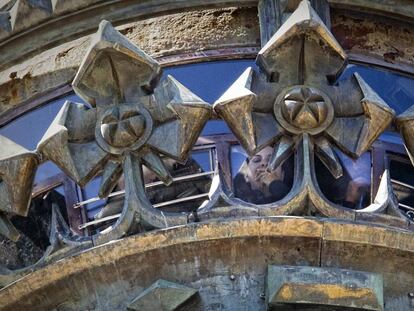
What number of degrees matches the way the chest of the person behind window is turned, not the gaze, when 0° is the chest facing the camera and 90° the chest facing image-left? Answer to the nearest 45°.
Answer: approximately 315°

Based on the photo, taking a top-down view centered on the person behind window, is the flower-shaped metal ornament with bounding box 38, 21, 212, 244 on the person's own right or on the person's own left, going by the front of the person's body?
on the person's own right

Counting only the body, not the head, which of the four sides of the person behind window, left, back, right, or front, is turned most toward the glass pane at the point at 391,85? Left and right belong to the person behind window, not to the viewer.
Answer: left
